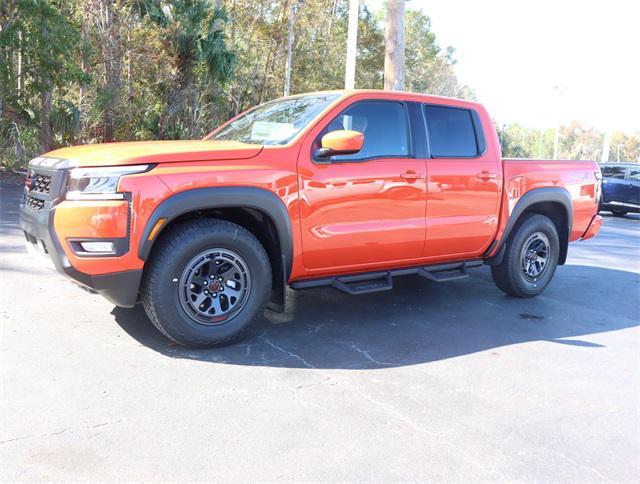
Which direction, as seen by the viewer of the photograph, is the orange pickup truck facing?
facing the viewer and to the left of the viewer

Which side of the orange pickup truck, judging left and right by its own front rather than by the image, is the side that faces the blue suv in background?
back

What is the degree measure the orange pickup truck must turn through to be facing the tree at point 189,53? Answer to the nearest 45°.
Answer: approximately 135° to its right

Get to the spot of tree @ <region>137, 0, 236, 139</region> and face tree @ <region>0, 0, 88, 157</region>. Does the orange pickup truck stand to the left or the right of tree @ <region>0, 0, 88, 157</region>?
left

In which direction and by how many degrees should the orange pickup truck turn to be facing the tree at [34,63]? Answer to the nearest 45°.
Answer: approximately 90° to its right
